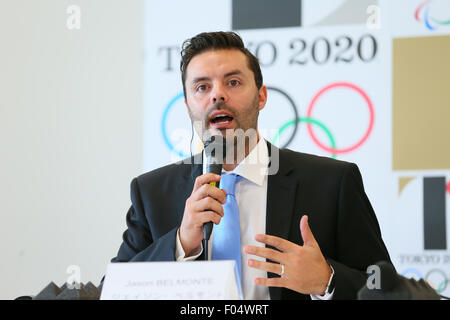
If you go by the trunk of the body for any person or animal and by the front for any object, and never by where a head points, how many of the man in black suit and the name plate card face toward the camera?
2

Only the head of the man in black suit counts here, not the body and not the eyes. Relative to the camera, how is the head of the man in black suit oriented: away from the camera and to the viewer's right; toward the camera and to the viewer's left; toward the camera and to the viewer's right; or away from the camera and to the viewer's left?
toward the camera and to the viewer's left

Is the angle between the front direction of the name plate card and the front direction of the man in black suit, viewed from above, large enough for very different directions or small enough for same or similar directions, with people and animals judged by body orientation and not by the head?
same or similar directions

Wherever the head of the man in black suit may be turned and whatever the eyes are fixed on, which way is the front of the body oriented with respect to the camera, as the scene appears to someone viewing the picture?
toward the camera

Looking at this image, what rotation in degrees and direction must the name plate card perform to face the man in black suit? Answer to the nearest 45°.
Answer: approximately 180°

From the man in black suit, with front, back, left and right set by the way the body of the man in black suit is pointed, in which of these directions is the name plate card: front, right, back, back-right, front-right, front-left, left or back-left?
front

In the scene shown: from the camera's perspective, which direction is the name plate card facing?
toward the camera
